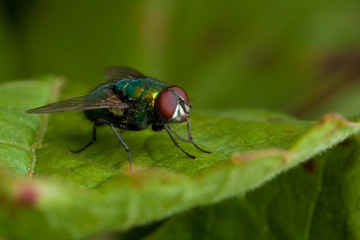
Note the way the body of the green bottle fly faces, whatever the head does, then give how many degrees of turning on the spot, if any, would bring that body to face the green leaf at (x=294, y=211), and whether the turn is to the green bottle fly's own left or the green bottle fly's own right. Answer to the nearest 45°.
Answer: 0° — it already faces it

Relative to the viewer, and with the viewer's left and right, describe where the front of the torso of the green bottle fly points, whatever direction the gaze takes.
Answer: facing the viewer and to the right of the viewer
